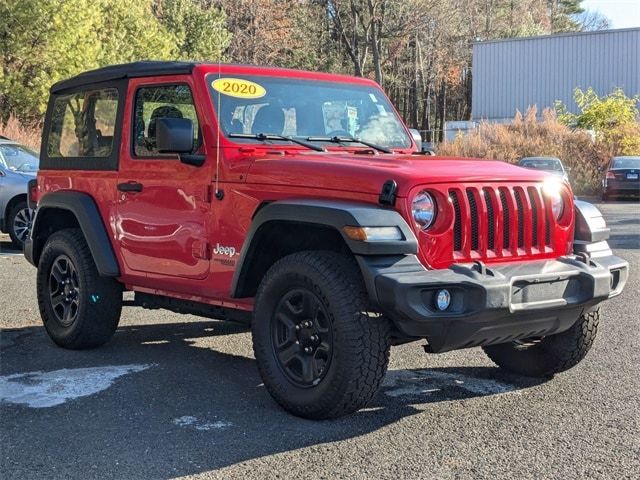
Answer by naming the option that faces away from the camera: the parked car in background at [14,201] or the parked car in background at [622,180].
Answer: the parked car in background at [622,180]

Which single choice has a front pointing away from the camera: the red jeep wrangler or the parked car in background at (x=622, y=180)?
the parked car in background

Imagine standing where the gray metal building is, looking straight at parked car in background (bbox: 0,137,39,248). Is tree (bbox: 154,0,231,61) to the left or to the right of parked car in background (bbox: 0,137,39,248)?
right

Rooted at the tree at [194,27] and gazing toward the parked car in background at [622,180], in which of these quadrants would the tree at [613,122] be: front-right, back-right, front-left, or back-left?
front-left

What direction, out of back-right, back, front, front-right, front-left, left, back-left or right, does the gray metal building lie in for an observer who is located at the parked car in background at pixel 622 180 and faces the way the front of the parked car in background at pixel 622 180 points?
front

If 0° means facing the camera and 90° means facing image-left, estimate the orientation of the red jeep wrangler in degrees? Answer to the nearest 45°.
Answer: approximately 315°

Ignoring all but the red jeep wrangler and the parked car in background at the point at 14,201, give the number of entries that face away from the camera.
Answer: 0

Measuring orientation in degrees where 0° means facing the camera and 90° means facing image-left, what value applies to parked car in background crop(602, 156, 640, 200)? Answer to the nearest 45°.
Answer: approximately 180°

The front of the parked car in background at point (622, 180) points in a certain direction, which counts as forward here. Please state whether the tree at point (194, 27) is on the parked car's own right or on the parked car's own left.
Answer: on the parked car's own left

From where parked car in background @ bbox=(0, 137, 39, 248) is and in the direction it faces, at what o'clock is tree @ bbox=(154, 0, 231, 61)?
The tree is roughly at 8 o'clock from the parked car in background.

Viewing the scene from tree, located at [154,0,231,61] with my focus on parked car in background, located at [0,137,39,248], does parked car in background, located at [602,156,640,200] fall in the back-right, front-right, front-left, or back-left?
front-left

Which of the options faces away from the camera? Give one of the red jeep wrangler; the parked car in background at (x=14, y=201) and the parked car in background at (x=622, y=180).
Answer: the parked car in background at (x=622, y=180)

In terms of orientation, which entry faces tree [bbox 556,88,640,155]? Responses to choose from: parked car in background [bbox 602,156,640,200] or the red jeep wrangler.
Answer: the parked car in background

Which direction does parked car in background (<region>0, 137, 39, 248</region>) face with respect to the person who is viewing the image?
facing the viewer and to the right of the viewer

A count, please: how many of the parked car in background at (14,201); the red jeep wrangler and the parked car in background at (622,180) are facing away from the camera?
1
